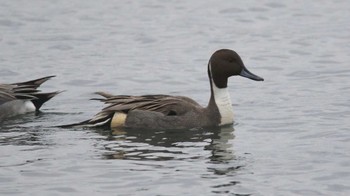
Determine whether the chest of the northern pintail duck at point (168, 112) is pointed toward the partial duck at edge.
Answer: no

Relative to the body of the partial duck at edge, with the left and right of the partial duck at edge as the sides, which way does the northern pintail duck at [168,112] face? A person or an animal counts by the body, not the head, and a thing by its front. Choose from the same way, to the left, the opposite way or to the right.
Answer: the opposite way

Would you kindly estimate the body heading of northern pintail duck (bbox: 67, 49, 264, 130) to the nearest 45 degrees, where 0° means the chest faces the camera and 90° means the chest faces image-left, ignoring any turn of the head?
approximately 270°

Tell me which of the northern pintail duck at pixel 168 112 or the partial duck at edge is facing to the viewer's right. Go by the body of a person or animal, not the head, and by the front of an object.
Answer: the northern pintail duck

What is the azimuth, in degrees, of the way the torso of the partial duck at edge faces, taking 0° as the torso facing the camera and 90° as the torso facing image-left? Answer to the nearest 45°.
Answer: approximately 90°

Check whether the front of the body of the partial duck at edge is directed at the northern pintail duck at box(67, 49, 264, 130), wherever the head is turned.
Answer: no
